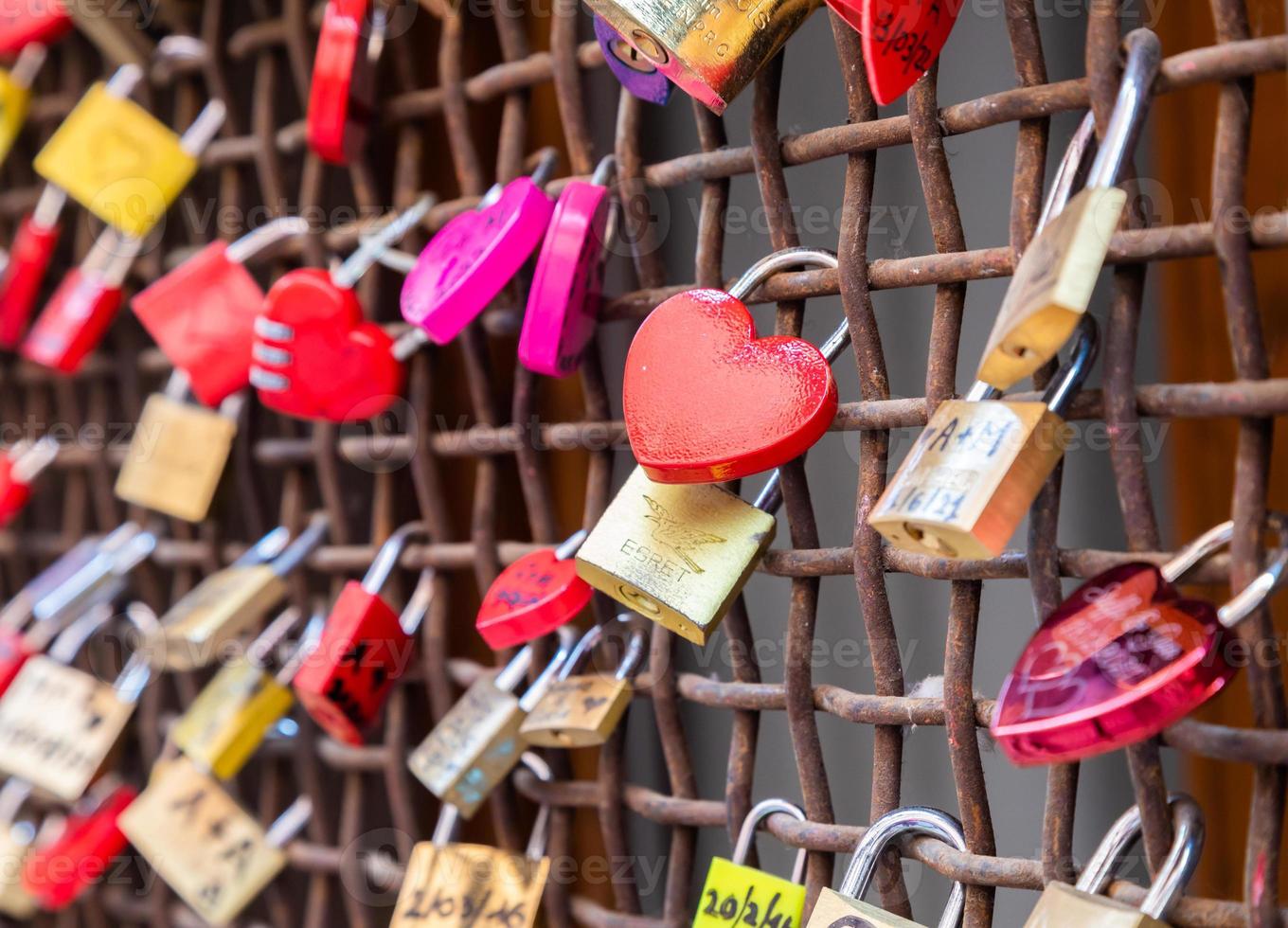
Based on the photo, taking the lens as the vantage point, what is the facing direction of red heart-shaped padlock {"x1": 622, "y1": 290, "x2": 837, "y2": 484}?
facing the viewer

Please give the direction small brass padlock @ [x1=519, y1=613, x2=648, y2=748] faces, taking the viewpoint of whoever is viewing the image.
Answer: facing the viewer and to the left of the viewer

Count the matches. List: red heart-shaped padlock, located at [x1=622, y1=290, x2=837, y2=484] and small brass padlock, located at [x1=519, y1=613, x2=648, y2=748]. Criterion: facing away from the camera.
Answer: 0
